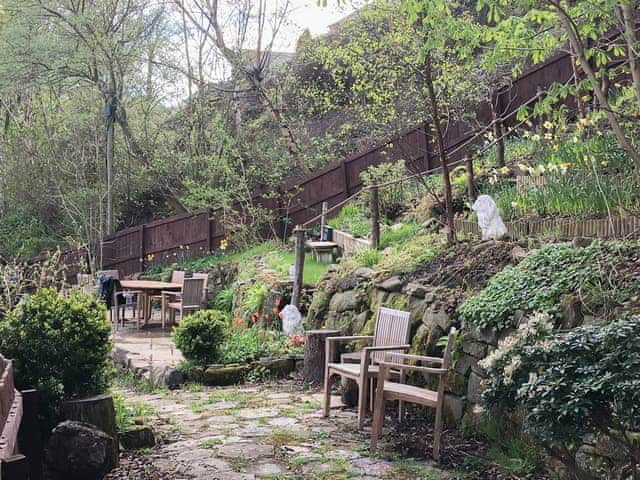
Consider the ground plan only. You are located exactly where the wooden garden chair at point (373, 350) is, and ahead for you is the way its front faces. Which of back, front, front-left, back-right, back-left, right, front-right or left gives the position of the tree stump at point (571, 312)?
left

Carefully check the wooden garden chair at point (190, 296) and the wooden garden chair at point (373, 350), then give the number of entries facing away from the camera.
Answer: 0

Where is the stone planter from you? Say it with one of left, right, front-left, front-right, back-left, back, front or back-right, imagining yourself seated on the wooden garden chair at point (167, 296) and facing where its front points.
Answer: back-left

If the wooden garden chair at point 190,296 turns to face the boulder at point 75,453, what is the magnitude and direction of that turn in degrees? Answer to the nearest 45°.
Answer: approximately 135° to its left

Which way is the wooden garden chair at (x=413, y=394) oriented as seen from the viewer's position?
to the viewer's left
